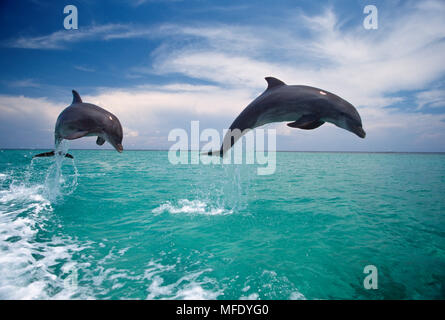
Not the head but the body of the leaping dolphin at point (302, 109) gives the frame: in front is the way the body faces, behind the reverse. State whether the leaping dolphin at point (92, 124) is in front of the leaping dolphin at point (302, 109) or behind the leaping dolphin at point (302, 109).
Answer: behind

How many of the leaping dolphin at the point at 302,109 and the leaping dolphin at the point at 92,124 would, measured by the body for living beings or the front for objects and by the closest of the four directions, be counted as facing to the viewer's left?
0

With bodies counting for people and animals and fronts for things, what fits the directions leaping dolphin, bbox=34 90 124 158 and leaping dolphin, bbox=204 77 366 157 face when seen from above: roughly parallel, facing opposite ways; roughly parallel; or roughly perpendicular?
roughly parallel

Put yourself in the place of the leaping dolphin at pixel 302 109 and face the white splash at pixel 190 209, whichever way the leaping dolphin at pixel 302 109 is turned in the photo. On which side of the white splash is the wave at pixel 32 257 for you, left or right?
left

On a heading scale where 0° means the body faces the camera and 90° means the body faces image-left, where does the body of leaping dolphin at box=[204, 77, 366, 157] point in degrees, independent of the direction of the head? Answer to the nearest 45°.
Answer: approximately 270°

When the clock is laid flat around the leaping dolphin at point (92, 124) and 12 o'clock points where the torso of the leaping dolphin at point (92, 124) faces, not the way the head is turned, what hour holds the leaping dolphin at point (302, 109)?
the leaping dolphin at point (302, 109) is roughly at 12 o'clock from the leaping dolphin at point (92, 124).

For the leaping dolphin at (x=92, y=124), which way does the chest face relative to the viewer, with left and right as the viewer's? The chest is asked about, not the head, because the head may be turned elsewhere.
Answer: facing the viewer and to the right of the viewer
